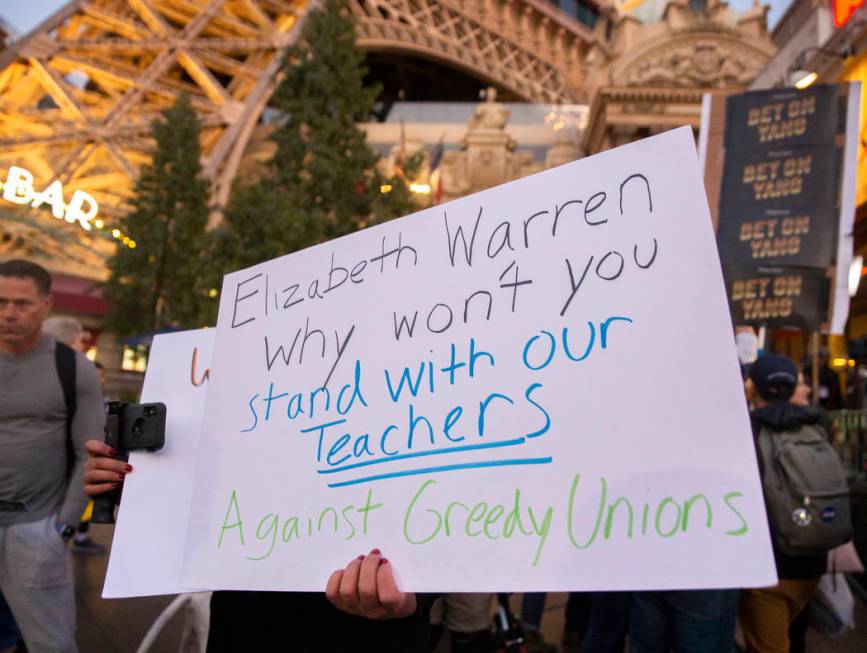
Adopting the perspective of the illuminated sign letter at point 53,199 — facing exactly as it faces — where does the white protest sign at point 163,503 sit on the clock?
The white protest sign is roughly at 12 o'clock from the illuminated sign letter.

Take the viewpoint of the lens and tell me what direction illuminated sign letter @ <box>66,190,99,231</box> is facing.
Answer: facing the viewer

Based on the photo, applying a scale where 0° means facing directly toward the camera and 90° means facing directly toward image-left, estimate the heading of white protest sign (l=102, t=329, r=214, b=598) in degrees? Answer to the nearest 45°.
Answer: approximately 0°

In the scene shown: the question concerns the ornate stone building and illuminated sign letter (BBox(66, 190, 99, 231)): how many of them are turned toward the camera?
2

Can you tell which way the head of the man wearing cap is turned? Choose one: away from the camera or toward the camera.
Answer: away from the camera

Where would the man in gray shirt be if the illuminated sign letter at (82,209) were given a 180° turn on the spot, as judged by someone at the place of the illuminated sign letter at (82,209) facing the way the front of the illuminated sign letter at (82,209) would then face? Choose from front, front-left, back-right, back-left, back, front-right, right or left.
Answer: back

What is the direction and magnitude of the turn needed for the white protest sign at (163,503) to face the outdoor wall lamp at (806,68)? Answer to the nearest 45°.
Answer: approximately 135° to its left

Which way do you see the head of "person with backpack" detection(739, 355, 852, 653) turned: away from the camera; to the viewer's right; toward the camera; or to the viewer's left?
away from the camera
